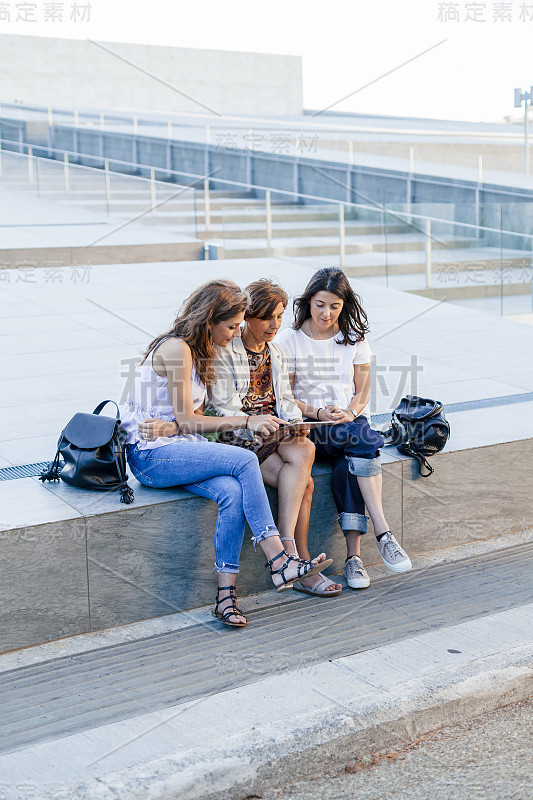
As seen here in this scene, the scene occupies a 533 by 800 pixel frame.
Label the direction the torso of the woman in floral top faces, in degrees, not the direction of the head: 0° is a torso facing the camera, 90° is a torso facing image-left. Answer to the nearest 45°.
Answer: approximately 315°

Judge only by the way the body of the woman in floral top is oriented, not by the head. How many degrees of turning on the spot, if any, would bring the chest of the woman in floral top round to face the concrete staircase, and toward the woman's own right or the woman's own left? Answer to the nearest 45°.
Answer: approximately 135° to the woman's own left

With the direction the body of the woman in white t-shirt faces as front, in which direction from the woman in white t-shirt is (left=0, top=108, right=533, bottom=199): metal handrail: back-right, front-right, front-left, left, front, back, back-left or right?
back

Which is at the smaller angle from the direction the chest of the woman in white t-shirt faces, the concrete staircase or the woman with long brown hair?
the woman with long brown hair

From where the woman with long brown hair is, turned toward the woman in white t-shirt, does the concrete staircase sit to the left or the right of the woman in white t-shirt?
left

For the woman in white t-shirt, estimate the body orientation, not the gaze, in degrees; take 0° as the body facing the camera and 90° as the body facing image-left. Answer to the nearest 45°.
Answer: approximately 0°

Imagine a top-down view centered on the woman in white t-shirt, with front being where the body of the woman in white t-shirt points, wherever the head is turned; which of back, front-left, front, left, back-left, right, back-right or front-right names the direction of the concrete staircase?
back

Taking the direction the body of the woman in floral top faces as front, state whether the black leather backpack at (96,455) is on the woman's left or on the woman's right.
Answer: on the woman's right
